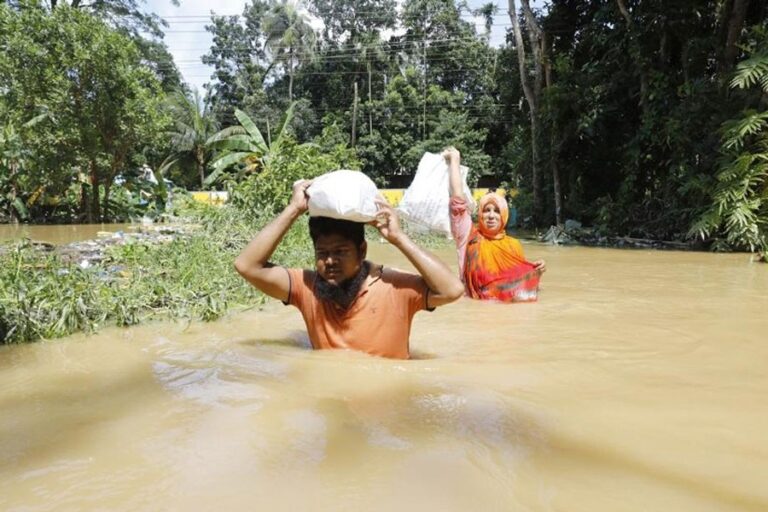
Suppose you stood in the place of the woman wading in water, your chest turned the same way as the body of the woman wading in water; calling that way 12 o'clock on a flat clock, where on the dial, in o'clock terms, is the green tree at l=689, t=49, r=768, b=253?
The green tree is roughly at 7 o'clock from the woman wading in water.

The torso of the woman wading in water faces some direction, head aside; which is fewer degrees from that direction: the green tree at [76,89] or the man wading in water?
the man wading in water

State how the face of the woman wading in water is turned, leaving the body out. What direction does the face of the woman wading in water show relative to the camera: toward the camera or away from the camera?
toward the camera

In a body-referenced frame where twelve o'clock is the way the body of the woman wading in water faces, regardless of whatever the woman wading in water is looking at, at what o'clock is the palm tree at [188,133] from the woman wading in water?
The palm tree is roughly at 5 o'clock from the woman wading in water.

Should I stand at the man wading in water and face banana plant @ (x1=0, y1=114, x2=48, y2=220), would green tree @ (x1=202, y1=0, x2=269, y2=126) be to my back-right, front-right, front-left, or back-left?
front-right

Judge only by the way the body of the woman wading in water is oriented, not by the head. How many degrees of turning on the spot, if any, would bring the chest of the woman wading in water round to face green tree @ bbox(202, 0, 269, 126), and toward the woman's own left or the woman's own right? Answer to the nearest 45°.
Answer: approximately 135° to the woman's own right

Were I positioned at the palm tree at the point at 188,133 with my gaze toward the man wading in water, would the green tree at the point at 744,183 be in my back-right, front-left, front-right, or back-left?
front-left

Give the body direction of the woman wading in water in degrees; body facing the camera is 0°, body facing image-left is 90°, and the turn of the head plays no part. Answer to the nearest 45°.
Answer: approximately 0°

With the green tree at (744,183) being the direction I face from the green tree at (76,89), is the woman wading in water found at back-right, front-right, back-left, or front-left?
front-right

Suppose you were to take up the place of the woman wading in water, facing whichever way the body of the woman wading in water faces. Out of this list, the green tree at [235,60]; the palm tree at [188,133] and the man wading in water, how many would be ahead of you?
1

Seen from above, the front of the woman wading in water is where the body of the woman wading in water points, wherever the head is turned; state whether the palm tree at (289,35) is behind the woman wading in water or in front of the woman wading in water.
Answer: behind

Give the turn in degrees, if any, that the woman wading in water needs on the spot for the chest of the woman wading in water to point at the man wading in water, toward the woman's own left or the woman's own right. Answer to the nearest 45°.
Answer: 0° — they already face them

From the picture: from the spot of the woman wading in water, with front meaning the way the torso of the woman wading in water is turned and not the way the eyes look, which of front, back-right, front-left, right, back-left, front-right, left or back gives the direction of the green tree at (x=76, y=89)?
back-right
